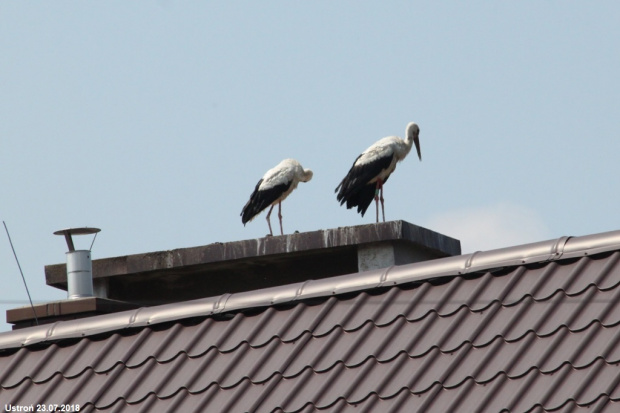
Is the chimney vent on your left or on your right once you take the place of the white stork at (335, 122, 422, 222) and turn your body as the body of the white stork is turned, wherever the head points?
on your right

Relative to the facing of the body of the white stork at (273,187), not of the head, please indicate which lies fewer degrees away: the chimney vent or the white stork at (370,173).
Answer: the white stork

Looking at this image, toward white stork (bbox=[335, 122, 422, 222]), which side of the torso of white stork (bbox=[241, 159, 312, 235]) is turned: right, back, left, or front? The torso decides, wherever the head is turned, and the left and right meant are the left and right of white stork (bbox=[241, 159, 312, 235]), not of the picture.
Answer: front

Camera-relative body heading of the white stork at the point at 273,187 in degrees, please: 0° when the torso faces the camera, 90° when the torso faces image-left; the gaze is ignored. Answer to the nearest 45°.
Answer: approximately 270°

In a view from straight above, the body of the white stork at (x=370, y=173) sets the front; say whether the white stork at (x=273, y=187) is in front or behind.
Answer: behind

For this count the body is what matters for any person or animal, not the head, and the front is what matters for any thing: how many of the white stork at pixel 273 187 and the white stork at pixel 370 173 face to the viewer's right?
2

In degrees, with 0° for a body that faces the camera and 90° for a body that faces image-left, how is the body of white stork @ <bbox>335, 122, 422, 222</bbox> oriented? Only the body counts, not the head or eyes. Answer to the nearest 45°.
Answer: approximately 270°
